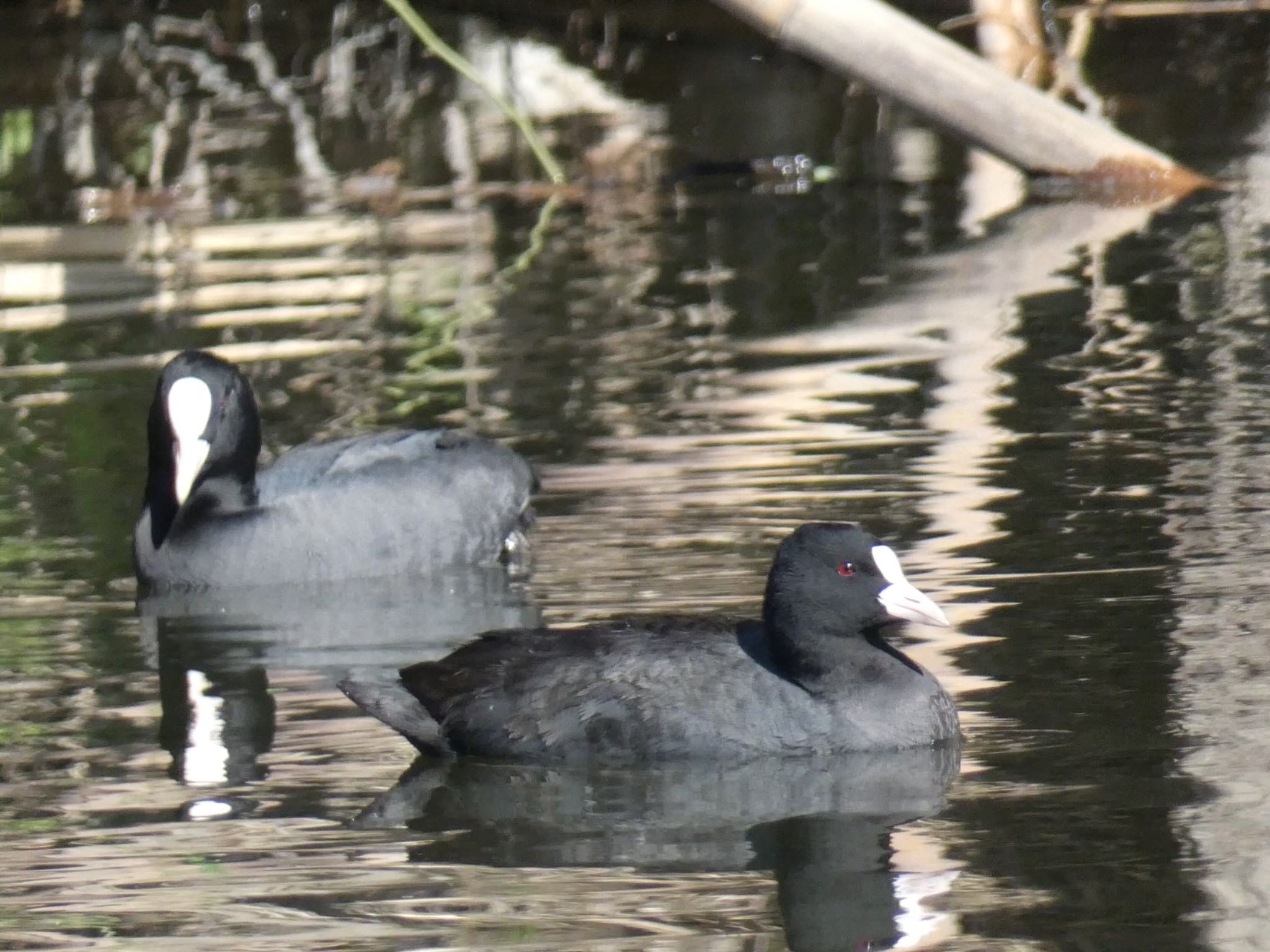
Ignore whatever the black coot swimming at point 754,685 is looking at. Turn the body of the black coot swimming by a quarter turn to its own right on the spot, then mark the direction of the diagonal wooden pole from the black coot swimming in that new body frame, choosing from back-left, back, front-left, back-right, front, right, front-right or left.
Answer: back

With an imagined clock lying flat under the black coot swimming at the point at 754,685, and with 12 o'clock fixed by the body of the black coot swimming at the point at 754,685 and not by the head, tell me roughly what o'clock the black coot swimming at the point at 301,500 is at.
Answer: the black coot swimming at the point at 301,500 is roughly at 8 o'clock from the black coot swimming at the point at 754,685.

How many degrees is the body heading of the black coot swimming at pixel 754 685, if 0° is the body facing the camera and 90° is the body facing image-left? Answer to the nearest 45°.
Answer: approximately 270°

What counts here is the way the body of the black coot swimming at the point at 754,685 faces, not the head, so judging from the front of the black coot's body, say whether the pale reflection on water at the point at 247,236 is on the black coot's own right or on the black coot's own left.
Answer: on the black coot's own left

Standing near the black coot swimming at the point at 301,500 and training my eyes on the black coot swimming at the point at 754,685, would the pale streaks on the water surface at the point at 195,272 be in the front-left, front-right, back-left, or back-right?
back-left

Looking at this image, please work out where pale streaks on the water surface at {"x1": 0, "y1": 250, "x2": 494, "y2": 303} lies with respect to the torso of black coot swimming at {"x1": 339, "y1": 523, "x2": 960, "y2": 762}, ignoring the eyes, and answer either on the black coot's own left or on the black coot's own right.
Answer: on the black coot's own left
